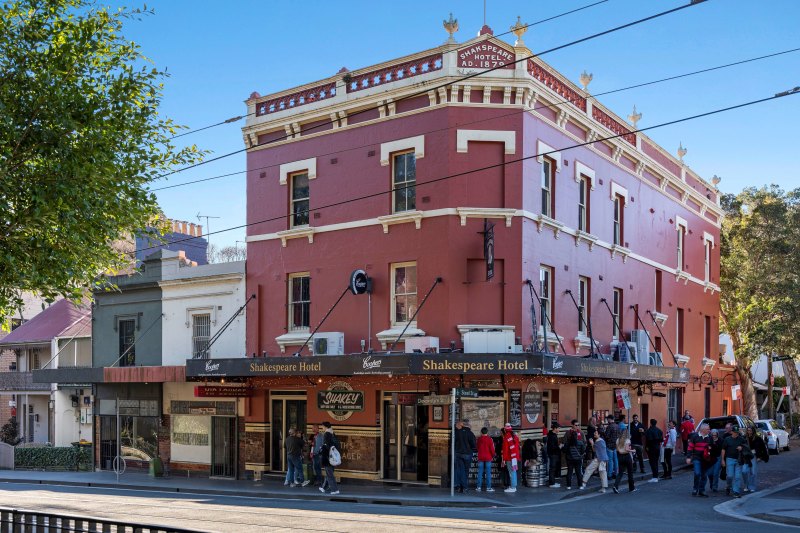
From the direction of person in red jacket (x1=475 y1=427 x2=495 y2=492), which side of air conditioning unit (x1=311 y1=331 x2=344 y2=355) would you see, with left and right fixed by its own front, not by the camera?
left

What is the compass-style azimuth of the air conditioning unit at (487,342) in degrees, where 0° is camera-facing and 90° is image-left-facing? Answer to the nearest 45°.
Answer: approximately 0°
